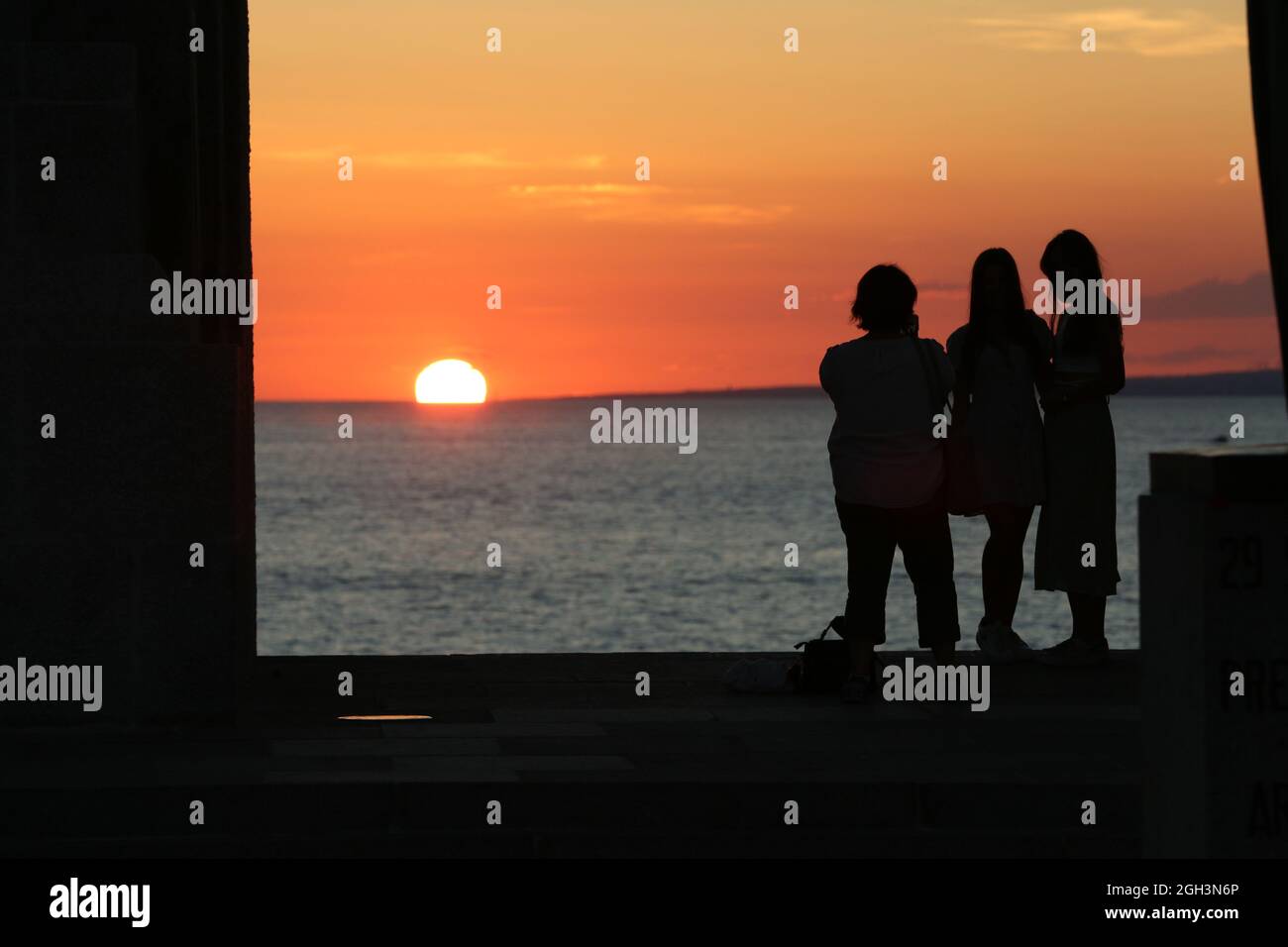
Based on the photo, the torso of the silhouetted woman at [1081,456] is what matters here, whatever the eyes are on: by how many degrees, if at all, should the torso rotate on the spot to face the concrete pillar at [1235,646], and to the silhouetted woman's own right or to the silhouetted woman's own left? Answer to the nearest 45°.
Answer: approximately 90° to the silhouetted woman's own left

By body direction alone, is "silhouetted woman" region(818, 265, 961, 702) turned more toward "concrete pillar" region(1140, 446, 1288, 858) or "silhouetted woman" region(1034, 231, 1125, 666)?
the silhouetted woman

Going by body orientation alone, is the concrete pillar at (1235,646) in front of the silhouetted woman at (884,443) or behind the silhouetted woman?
behind

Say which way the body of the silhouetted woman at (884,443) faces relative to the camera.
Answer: away from the camera

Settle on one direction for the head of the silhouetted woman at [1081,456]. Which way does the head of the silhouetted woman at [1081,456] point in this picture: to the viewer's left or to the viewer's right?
to the viewer's left

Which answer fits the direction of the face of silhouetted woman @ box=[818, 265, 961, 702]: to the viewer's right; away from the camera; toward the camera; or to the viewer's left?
away from the camera

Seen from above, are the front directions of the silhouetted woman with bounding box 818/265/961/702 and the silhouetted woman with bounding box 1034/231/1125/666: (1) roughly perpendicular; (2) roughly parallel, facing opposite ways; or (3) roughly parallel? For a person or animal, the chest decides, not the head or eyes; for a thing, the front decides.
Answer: roughly perpendicular
